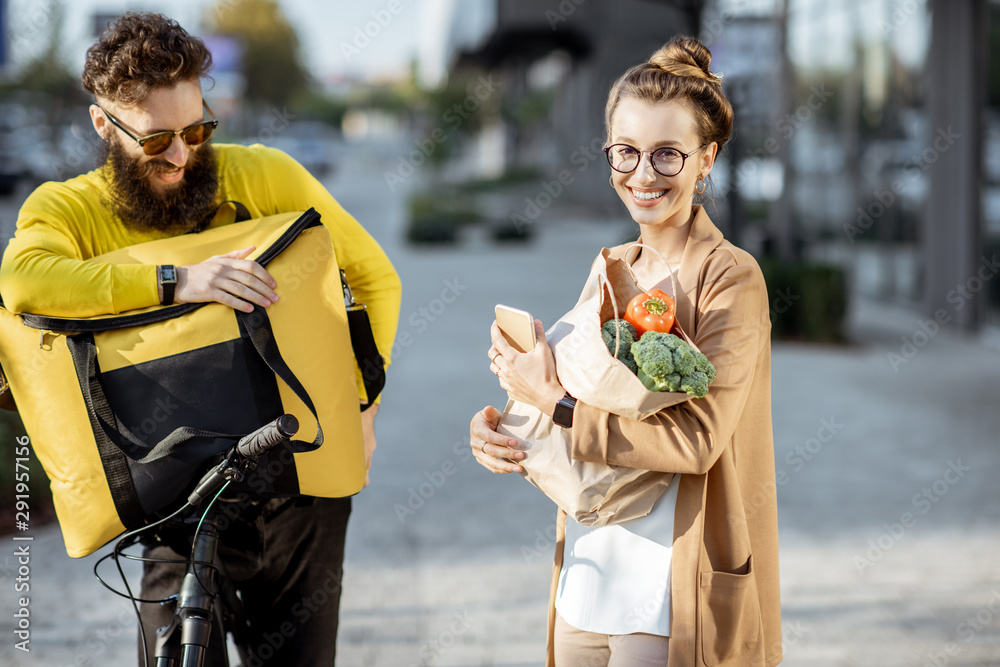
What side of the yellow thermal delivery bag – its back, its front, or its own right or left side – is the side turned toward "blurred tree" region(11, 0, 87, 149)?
back

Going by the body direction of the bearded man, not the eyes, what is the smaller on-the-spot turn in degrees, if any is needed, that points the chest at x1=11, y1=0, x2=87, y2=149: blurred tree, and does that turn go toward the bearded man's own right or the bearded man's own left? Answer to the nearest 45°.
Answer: approximately 180°

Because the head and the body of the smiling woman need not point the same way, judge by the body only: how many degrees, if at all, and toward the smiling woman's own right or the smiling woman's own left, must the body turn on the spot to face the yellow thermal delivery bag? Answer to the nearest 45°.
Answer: approximately 45° to the smiling woman's own right

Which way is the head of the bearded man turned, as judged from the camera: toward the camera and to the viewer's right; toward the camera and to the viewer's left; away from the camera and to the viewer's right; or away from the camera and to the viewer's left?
toward the camera and to the viewer's right

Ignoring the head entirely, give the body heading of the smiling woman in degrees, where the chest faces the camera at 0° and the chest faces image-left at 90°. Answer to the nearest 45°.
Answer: approximately 45°

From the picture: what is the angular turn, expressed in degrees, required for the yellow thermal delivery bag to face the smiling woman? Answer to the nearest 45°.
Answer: approximately 45° to its left

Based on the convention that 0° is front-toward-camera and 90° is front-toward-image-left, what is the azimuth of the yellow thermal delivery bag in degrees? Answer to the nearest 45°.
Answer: approximately 0°

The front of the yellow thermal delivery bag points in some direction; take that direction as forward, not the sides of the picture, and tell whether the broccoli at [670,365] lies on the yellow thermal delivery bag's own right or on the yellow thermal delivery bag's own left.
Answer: on the yellow thermal delivery bag's own left
